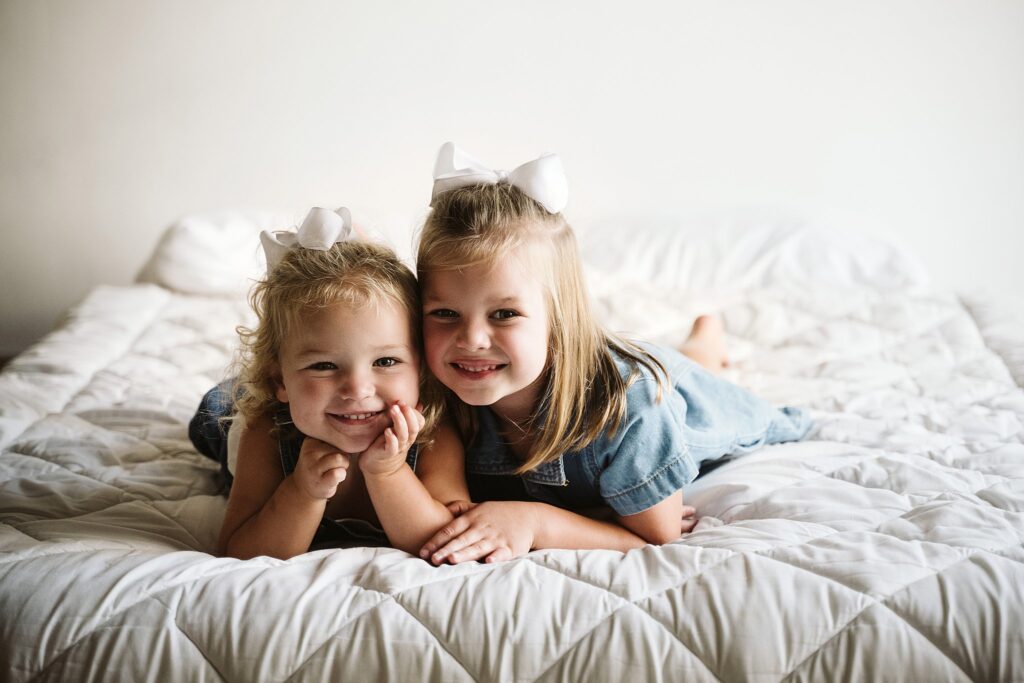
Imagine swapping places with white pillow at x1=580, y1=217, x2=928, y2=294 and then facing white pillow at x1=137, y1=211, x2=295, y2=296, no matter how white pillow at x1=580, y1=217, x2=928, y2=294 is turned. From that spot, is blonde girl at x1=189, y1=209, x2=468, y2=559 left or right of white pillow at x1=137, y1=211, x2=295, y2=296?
left

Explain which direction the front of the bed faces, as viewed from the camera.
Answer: facing the viewer
